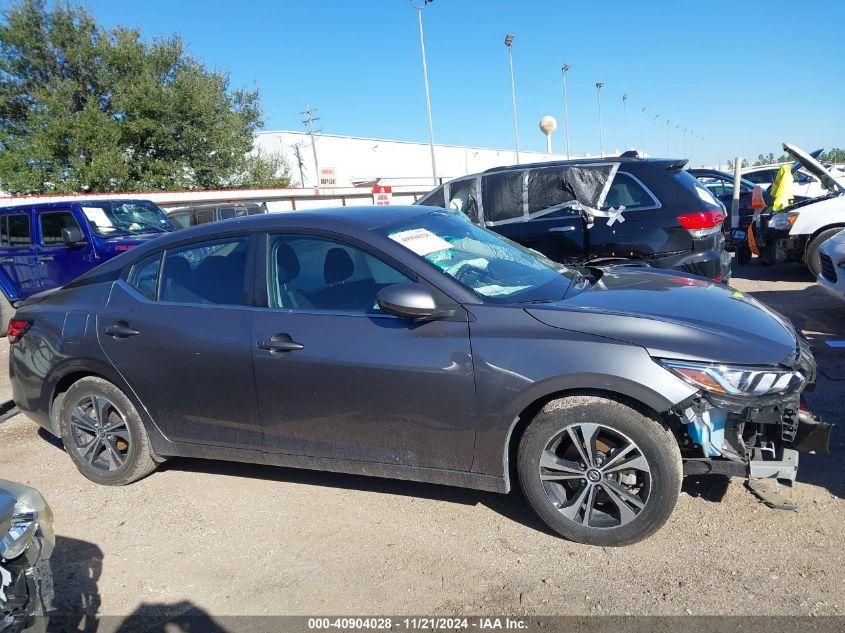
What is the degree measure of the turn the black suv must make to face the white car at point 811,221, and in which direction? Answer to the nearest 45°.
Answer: approximately 90° to its right

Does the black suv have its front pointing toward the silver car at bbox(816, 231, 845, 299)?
no

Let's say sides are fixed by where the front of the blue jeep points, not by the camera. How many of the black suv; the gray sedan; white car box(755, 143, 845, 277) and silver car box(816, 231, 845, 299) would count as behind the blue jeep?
0

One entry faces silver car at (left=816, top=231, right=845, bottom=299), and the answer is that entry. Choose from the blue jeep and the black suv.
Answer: the blue jeep

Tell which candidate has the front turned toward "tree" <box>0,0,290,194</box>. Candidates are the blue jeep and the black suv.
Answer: the black suv

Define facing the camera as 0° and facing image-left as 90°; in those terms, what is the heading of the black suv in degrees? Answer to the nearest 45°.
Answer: approximately 135°

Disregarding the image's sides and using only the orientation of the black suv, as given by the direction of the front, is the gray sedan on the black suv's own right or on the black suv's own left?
on the black suv's own left

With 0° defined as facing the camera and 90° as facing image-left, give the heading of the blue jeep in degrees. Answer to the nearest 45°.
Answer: approximately 315°

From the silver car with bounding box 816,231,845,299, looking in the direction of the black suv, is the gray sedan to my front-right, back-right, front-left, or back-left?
front-left

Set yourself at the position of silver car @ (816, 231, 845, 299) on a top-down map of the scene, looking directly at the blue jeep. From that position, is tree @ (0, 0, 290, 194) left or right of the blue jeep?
right

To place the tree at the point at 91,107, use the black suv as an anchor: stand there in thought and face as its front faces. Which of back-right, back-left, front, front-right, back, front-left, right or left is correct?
front

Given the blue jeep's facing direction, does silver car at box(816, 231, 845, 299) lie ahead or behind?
ahead

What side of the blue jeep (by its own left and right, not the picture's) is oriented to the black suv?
front

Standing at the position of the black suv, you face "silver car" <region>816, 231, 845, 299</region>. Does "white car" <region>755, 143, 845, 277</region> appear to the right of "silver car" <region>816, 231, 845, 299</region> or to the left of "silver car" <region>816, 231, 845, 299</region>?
left

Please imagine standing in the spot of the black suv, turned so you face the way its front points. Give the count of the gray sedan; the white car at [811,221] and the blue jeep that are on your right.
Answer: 1

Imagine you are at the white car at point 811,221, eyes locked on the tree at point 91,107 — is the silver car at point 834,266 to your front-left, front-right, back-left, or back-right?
back-left

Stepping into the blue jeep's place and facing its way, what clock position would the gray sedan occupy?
The gray sedan is roughly at 1 o'clock from the blue jeep.
